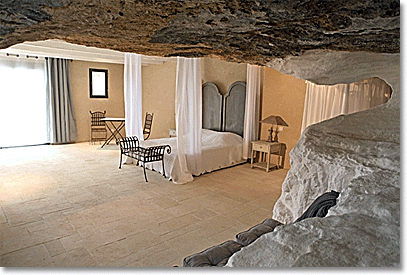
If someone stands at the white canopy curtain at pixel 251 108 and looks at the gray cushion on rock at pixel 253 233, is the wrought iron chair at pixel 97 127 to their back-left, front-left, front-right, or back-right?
back-right

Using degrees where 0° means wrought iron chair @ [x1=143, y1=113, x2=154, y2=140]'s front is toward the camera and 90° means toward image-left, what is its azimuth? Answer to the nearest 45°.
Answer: approximately 45°

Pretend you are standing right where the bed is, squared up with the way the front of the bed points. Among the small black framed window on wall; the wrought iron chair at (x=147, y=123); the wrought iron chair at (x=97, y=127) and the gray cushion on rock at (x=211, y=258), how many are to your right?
3

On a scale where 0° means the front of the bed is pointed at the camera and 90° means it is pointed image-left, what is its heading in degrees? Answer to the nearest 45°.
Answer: approximately 45°

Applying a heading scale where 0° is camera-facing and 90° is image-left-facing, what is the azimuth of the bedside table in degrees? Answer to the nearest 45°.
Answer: approximately 45°
